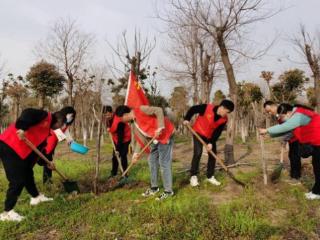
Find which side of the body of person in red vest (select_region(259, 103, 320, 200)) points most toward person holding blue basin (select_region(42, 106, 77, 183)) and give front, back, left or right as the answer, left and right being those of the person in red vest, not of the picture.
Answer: front

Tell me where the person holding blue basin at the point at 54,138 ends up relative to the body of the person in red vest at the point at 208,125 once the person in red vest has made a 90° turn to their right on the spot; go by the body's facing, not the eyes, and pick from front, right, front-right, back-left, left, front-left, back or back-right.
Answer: front-right

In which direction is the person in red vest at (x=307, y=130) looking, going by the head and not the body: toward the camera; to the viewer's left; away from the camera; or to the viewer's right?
to the viewer's left

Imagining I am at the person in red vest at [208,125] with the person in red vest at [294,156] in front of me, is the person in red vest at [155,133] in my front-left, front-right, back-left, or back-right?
back-right

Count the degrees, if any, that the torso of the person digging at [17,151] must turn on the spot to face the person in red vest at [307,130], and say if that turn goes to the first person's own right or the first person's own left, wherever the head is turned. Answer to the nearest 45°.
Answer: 0° — they already face them

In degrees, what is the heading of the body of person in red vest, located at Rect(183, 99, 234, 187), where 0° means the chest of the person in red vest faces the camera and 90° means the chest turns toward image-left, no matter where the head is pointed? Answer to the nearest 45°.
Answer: approximately 315°

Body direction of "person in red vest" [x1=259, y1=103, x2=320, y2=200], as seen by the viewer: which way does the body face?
to the viewer's left

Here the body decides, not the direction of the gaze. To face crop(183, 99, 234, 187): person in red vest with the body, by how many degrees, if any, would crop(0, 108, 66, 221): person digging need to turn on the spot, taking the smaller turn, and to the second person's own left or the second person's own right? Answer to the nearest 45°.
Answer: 0° — they already face them
